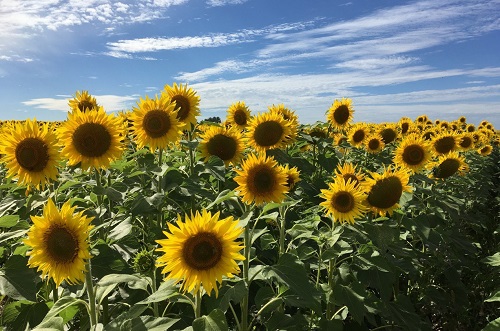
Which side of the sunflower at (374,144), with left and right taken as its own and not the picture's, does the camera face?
front

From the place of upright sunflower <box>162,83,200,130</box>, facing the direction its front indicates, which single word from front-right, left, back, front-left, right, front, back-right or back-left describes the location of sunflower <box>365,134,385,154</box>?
back

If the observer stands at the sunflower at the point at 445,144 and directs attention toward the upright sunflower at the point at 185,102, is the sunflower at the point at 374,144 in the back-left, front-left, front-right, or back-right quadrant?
front-right

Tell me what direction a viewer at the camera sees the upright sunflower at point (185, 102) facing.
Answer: facing the viewer and to the left of the viewer

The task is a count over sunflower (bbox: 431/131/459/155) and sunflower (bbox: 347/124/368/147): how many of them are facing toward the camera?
2

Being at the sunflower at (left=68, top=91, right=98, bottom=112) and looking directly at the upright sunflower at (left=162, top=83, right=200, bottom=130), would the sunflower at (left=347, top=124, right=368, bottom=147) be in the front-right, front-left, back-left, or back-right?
front-left

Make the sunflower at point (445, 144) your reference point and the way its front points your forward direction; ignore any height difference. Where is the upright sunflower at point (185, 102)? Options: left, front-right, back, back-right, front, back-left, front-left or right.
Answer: front-right

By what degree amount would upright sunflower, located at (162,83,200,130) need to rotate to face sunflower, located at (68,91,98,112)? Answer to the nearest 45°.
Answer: approximately 90° to its right

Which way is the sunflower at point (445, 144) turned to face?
toward the camera

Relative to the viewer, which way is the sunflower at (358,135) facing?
toward the camera

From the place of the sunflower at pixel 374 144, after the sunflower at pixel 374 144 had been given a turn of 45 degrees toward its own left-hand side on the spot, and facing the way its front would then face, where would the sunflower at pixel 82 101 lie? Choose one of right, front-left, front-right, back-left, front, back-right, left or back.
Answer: right

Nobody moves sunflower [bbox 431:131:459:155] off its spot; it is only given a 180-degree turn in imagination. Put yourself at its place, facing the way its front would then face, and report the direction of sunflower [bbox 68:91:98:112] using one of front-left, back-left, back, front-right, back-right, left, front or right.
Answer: back-left

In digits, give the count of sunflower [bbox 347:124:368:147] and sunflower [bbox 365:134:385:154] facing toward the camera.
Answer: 2

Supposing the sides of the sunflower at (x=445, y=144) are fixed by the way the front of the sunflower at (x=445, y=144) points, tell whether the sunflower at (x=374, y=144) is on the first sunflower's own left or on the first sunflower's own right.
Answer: on the first sunflower's own right

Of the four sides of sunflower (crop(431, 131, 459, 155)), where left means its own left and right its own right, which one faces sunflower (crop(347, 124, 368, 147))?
right
